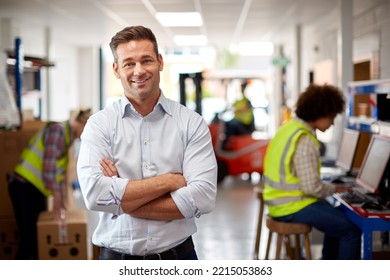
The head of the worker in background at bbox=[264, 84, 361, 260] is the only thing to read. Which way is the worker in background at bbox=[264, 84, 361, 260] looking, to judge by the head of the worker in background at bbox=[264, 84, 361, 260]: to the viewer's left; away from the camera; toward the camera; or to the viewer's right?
to the viewer's right

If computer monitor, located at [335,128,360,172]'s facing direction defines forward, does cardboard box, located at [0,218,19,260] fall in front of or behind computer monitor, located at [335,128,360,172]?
in front

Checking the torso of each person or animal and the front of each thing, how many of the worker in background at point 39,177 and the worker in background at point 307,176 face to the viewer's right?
2

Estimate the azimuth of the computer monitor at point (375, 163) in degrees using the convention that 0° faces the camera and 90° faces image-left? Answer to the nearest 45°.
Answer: approximately 45°

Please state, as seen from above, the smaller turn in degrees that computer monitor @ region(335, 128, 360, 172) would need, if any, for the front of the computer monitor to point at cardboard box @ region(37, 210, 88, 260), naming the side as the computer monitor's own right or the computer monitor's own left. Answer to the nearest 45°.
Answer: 0° — it already faces it

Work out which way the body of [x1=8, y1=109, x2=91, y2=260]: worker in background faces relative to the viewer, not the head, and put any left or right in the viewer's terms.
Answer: facing to the right of the viewer

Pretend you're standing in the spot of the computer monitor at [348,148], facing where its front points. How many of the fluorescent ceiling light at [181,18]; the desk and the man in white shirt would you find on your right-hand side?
1

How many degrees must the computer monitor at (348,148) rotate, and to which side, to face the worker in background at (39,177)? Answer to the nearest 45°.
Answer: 0° — it already faces them

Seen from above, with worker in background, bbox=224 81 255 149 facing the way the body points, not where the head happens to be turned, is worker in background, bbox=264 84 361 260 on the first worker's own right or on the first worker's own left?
on the first worker's own left
